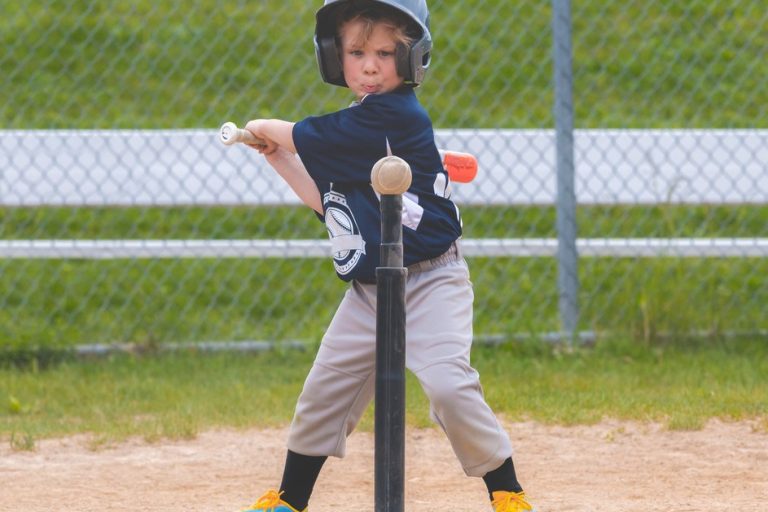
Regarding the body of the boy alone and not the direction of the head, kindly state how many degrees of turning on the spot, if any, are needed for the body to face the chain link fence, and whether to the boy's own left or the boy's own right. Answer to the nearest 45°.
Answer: approximately 135° to the boy's own right

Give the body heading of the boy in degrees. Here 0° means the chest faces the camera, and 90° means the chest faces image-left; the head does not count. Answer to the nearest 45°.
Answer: approximately 45°
